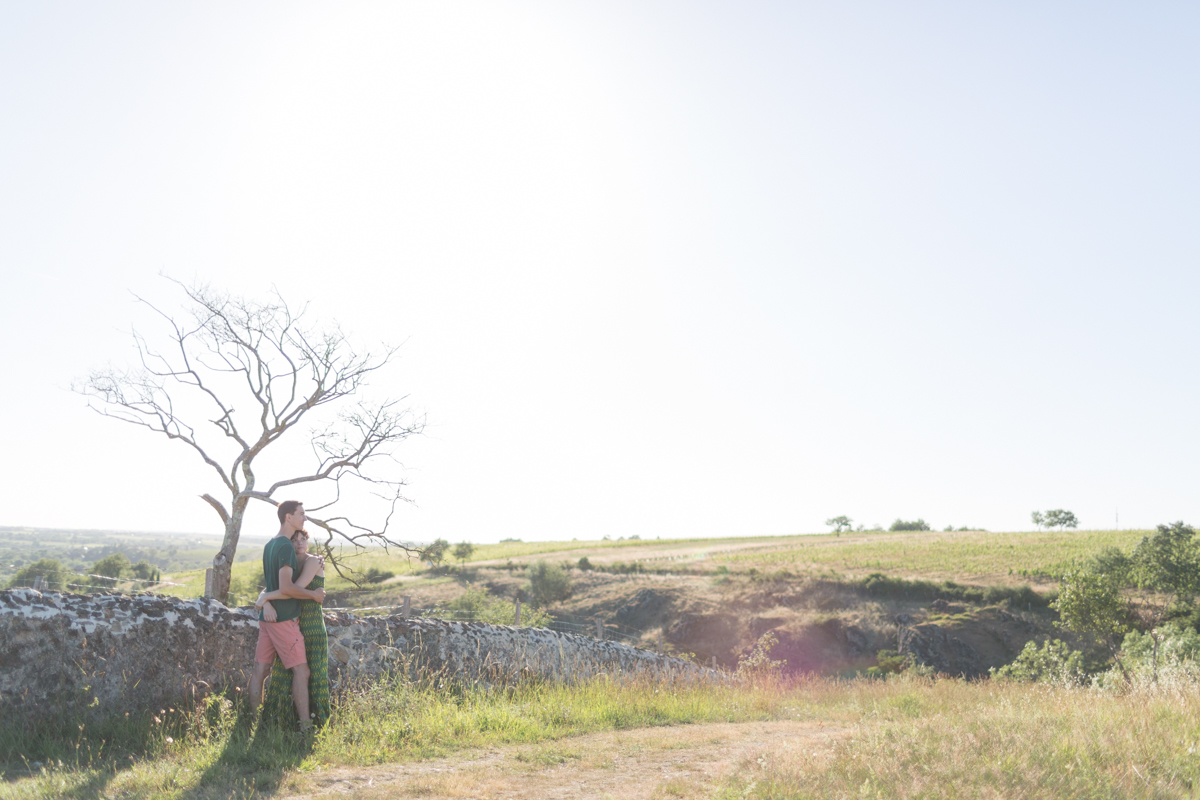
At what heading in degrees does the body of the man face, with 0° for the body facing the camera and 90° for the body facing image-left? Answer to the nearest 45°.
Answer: approximately 270°

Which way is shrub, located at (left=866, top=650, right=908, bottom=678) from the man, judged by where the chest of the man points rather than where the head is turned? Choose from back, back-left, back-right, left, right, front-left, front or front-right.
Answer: front-left

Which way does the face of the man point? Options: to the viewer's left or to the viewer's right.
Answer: to the viewer's right

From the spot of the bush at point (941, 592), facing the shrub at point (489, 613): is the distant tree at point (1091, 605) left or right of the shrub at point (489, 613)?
left

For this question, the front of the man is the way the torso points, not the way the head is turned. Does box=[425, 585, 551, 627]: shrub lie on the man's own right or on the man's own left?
on the man's own left

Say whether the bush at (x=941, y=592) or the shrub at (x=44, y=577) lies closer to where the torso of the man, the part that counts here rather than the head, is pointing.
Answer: the bush
